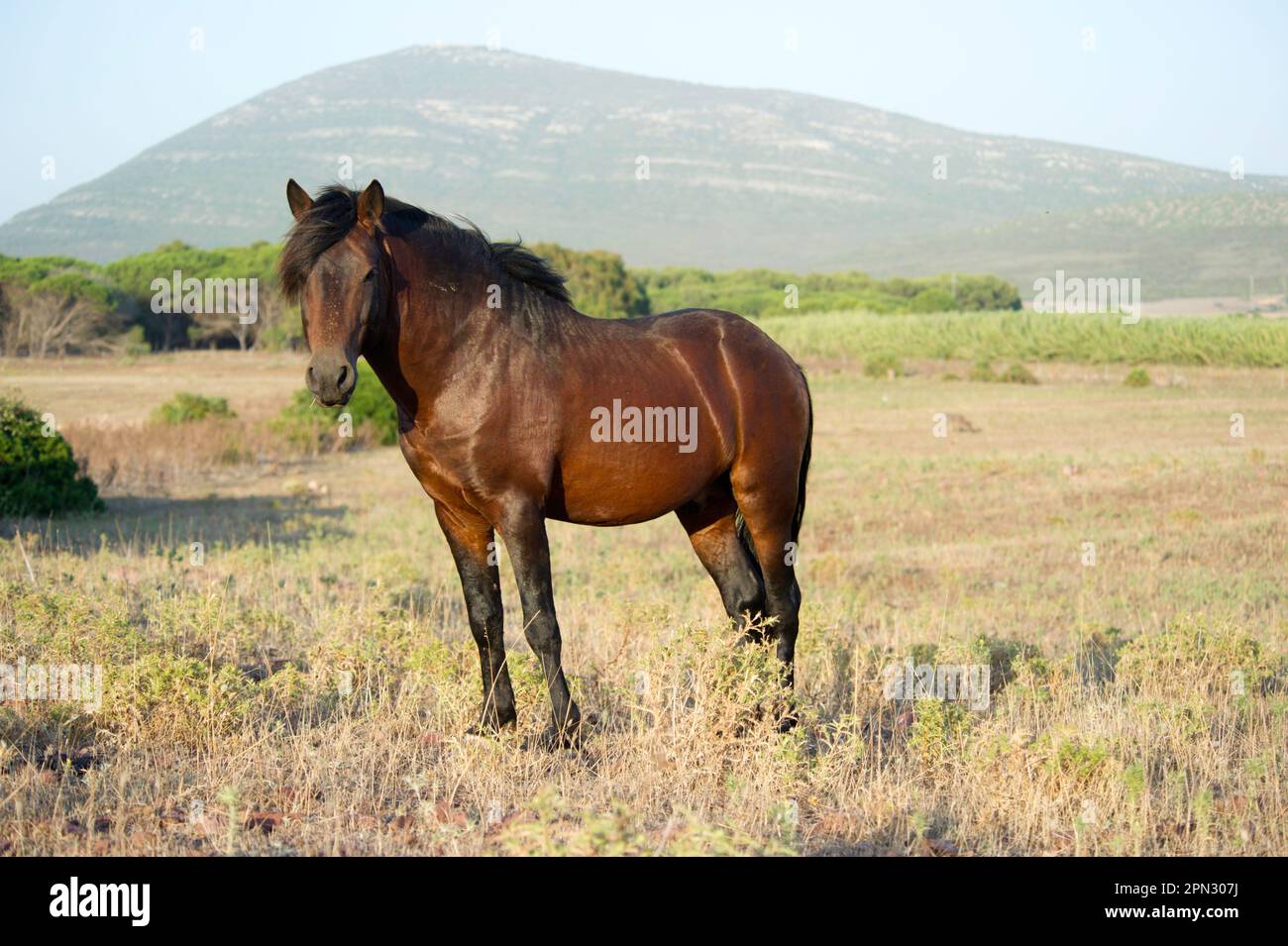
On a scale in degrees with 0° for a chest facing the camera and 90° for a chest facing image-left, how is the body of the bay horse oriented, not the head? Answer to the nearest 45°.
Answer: approximately 45°
